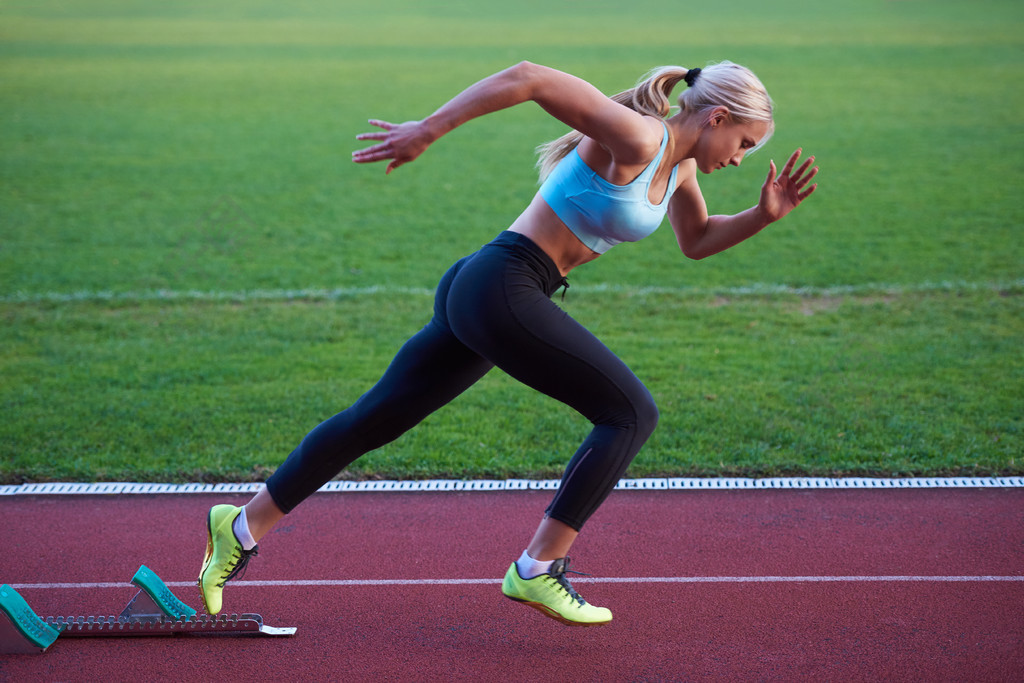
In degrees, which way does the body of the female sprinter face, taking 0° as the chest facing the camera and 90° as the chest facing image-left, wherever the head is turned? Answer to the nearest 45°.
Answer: approximately 270°

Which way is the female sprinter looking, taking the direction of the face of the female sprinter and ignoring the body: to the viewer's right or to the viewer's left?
to the viewer's right
